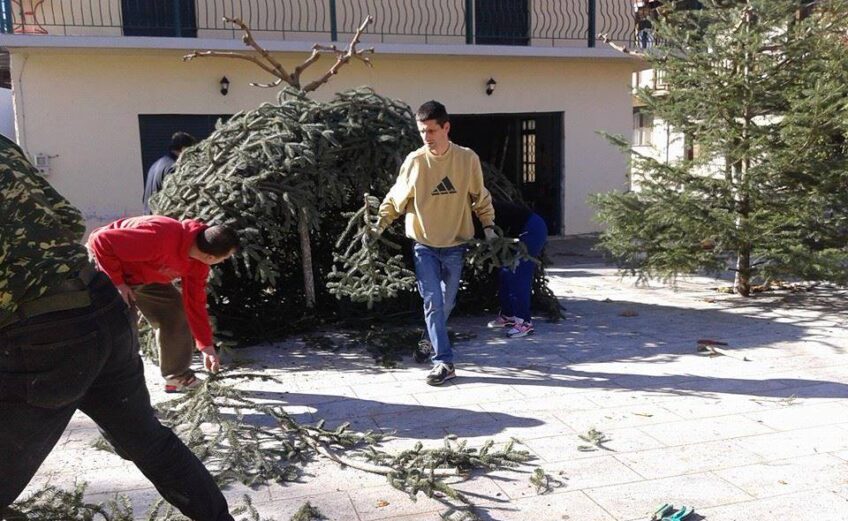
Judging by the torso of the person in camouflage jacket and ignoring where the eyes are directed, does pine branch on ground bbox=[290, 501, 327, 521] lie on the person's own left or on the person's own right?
on the person's own right

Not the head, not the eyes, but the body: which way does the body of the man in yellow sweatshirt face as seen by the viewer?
toward the camera

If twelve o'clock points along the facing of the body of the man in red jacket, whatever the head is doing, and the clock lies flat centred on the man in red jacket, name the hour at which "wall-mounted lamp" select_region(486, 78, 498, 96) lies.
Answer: The wall-mounted lamp is roughly at 10 o'clock from the man in red jacket.

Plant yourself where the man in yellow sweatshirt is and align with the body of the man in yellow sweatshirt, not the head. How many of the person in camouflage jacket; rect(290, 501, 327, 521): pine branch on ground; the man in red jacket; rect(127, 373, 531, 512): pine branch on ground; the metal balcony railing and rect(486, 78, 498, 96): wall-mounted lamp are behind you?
2

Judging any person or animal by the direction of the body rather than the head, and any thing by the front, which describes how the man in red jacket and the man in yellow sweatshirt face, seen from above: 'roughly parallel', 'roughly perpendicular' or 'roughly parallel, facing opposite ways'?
roughly perpendicular

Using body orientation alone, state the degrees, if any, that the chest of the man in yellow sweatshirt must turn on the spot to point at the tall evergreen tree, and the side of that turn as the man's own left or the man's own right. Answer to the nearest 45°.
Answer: approximately 135° to the man's own left

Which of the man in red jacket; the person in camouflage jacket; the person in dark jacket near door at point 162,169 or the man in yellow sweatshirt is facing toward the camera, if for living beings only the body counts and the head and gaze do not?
the man in yellow sweatshirt

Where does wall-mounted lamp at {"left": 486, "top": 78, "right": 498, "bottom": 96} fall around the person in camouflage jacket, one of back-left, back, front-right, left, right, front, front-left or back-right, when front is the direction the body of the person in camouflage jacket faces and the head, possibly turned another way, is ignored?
right

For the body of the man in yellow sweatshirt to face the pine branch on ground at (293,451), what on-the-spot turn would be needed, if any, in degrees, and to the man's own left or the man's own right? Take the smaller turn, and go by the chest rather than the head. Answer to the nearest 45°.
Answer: approximately 45° to the man's own right

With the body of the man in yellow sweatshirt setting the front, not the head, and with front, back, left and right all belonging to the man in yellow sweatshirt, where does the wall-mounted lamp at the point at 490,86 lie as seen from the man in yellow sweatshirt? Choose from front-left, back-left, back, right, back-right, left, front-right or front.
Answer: back

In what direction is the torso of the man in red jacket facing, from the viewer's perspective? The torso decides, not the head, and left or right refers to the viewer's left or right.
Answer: facing to the right of the viewer
